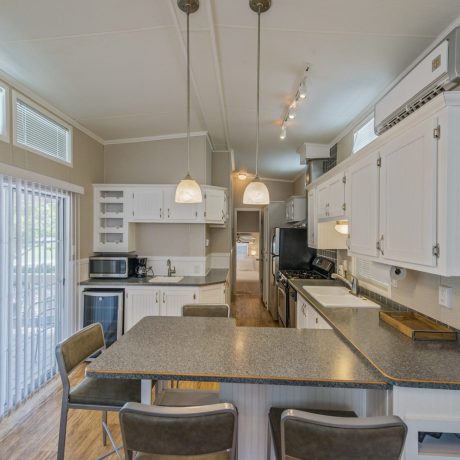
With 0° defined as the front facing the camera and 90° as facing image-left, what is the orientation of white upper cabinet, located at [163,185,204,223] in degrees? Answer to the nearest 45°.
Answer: approximately 0°

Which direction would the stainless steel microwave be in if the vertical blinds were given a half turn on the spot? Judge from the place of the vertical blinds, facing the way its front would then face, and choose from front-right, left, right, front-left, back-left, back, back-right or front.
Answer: right

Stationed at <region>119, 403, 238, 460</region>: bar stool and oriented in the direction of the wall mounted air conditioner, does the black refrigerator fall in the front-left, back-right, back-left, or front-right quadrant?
front-left

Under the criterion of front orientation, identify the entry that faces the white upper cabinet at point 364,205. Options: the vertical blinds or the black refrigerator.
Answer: the vertical blinds

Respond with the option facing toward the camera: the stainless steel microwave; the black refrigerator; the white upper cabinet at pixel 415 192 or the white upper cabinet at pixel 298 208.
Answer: the stainless steel microwave

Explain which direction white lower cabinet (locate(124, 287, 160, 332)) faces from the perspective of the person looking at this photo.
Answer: facing the viewer

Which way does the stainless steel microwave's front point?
toward the camera

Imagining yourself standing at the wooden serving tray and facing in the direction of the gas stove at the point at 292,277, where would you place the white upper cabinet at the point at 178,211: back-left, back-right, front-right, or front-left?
front-left

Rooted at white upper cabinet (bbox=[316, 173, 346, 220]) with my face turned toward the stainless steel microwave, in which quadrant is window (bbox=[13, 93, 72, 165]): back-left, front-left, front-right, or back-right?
front-left

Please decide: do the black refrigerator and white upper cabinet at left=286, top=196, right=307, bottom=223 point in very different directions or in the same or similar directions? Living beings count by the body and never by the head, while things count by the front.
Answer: same or similar directions

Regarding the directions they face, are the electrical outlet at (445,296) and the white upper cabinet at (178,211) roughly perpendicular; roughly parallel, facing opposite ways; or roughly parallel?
roughly perpendicular

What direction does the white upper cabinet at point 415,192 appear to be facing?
to the viewer's left

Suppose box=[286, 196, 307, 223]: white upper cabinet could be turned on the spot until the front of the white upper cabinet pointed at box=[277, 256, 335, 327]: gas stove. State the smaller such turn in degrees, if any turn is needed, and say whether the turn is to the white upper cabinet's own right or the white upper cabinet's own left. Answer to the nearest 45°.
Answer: approximately 90° to the white upper cabinet's own left

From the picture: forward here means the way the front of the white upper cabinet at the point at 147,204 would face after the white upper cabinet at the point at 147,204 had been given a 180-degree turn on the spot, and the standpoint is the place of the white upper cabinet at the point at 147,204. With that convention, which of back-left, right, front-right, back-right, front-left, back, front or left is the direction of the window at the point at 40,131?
back-left

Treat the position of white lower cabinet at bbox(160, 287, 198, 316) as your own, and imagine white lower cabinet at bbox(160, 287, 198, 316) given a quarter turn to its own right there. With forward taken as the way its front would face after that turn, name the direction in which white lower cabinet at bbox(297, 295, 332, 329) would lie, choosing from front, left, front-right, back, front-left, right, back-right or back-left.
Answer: back-left

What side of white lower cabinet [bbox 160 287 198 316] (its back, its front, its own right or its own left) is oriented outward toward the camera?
front

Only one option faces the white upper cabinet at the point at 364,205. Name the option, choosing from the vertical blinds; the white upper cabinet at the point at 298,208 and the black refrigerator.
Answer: the vertical blinds

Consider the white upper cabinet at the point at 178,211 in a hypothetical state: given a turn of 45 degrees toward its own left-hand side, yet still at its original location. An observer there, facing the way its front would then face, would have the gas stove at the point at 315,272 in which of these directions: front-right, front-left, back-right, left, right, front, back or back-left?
front-left

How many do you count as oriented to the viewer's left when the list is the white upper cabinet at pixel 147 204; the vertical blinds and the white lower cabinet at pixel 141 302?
0
